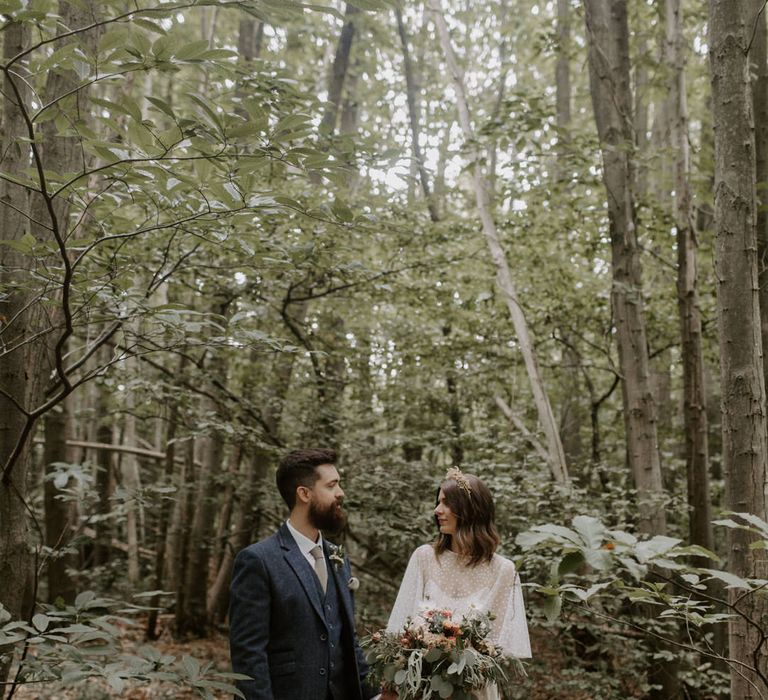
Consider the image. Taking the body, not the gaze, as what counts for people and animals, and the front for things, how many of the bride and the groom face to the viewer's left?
0

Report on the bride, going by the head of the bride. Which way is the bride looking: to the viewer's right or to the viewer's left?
to the viewer's left

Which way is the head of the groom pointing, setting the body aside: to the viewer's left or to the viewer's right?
to the viewer's right

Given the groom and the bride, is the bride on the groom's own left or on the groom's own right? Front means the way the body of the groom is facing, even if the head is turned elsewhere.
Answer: on the groom's own left

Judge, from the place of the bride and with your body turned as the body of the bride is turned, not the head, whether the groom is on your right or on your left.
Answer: on your right

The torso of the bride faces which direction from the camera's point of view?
toward the camera
